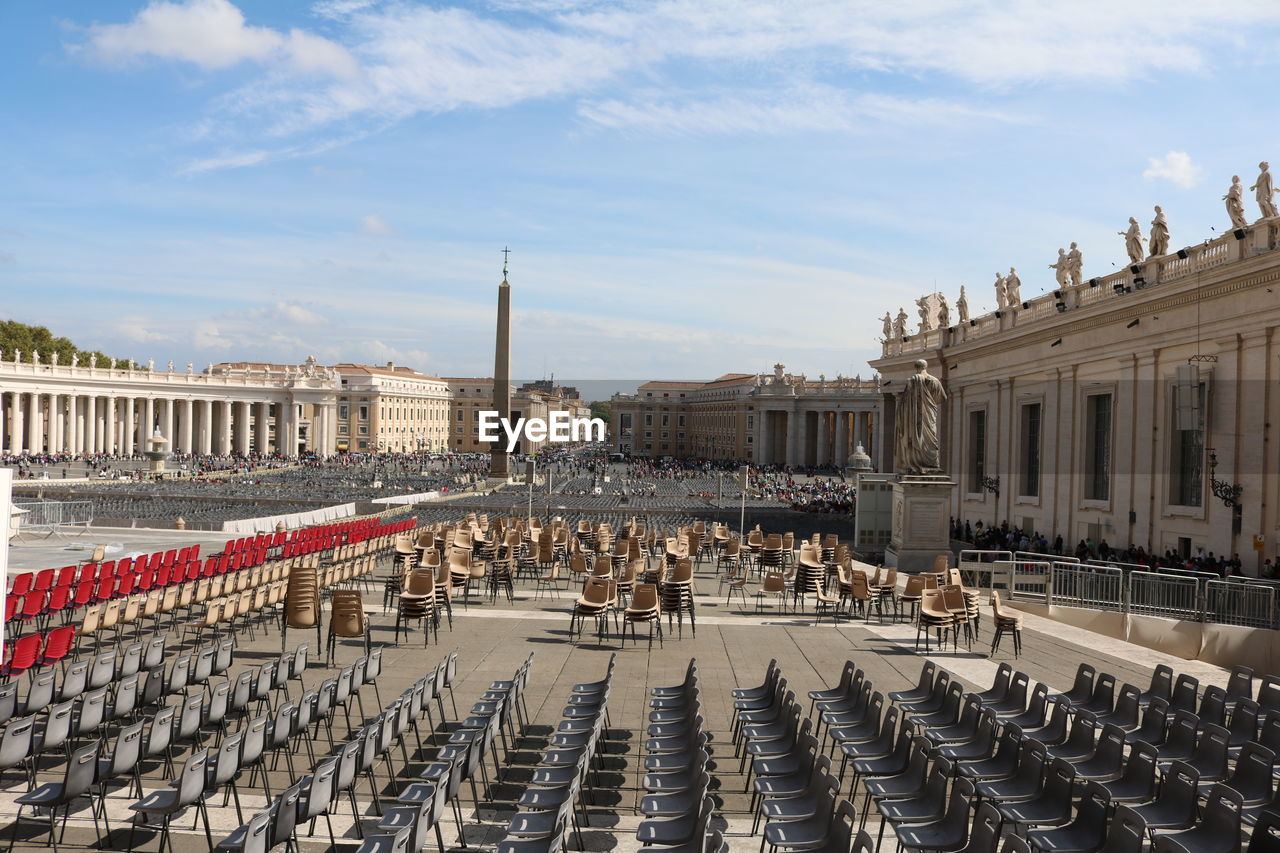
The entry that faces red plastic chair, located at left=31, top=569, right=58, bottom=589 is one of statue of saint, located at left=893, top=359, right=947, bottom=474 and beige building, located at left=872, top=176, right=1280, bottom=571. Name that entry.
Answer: the beige building

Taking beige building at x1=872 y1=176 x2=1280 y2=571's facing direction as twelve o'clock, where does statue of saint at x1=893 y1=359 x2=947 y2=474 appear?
The statue of saint is roughly at 12 o'clock from the beige building.

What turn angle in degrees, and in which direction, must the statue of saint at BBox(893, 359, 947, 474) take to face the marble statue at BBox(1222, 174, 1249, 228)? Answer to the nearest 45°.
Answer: approximately 90° to its right

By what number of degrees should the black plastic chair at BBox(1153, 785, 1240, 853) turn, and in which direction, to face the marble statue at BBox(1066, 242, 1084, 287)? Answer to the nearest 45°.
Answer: approximately 135° to its right

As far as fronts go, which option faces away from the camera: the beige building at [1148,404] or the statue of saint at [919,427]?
the statue of saint

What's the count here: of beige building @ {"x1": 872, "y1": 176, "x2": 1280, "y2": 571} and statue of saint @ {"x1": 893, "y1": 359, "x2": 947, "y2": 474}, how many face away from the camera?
1

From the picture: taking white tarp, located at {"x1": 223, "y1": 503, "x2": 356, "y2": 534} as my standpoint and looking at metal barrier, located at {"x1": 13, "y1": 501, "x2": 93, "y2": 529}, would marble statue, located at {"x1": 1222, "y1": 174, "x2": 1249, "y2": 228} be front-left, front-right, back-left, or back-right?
back-left

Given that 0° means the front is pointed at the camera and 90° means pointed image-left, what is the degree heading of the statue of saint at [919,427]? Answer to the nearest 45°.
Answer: approximately 180°

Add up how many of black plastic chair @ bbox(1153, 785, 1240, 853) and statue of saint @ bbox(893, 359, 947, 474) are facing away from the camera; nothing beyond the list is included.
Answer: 1

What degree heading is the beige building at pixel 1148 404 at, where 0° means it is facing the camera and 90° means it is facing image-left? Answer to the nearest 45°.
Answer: approximately 45°

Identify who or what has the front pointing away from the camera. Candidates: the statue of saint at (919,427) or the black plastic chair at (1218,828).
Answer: the statue of saint
